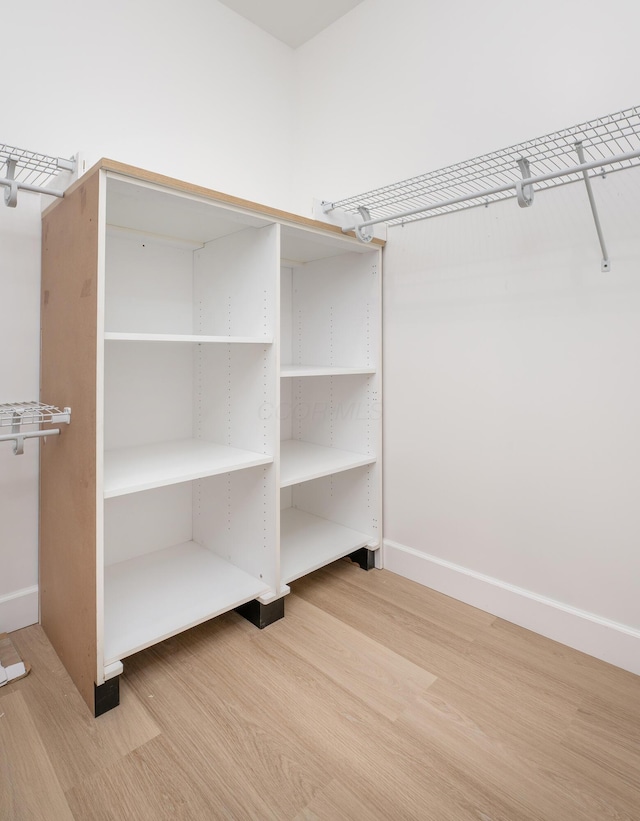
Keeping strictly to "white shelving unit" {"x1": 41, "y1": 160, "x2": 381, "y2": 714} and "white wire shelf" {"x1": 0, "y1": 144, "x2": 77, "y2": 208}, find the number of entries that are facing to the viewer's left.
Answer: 0

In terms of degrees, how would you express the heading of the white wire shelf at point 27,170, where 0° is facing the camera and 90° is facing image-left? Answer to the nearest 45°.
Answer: approximately 315°

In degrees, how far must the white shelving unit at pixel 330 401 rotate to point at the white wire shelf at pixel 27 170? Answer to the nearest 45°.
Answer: approximately 90° to its right

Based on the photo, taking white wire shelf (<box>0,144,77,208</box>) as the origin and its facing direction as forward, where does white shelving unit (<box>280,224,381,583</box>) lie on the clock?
The white shelving unit is roughly at 10 o'clock from the white wire shelf.

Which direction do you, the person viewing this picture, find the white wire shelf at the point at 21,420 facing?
facing the viewer and to the right of the viewer

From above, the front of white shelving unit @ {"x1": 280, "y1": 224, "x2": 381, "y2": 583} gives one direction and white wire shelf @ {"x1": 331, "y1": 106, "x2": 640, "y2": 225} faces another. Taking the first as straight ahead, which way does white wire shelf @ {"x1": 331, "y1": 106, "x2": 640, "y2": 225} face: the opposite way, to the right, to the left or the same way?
to the right

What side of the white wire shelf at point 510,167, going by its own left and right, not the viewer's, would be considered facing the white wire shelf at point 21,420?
front

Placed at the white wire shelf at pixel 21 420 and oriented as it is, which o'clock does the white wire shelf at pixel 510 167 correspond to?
the white wire shelf at pixel 510 167 is roughly at 11 o'clock from the white wire shelf at pixel 21 420.

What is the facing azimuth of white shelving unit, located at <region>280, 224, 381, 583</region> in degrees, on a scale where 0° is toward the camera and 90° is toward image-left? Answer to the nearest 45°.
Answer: approximately 315°

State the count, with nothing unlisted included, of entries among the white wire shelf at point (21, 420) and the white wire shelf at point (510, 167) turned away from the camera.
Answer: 0
